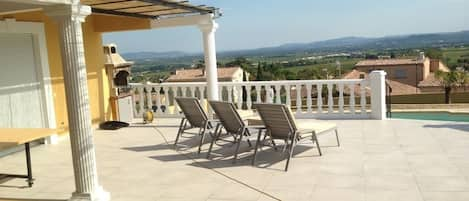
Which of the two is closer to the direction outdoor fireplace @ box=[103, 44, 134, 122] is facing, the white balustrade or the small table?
the white balustrade

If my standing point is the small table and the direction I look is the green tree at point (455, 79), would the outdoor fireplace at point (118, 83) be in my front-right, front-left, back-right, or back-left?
front-left

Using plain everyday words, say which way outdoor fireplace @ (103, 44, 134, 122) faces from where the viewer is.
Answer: facing the viewer and to the right of the viewer

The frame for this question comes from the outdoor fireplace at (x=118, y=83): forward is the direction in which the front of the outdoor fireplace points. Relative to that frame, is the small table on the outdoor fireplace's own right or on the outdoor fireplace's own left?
on the outdoor fireplace's own right

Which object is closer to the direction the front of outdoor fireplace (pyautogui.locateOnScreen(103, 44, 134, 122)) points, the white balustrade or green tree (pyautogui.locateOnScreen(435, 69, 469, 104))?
the white balustrade

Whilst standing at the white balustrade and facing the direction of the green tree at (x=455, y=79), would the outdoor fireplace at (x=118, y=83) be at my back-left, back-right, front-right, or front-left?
back-left

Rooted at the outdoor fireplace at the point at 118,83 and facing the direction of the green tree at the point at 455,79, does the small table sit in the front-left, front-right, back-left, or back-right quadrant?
back-right

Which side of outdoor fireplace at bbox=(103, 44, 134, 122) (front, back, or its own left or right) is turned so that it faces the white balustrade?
front
